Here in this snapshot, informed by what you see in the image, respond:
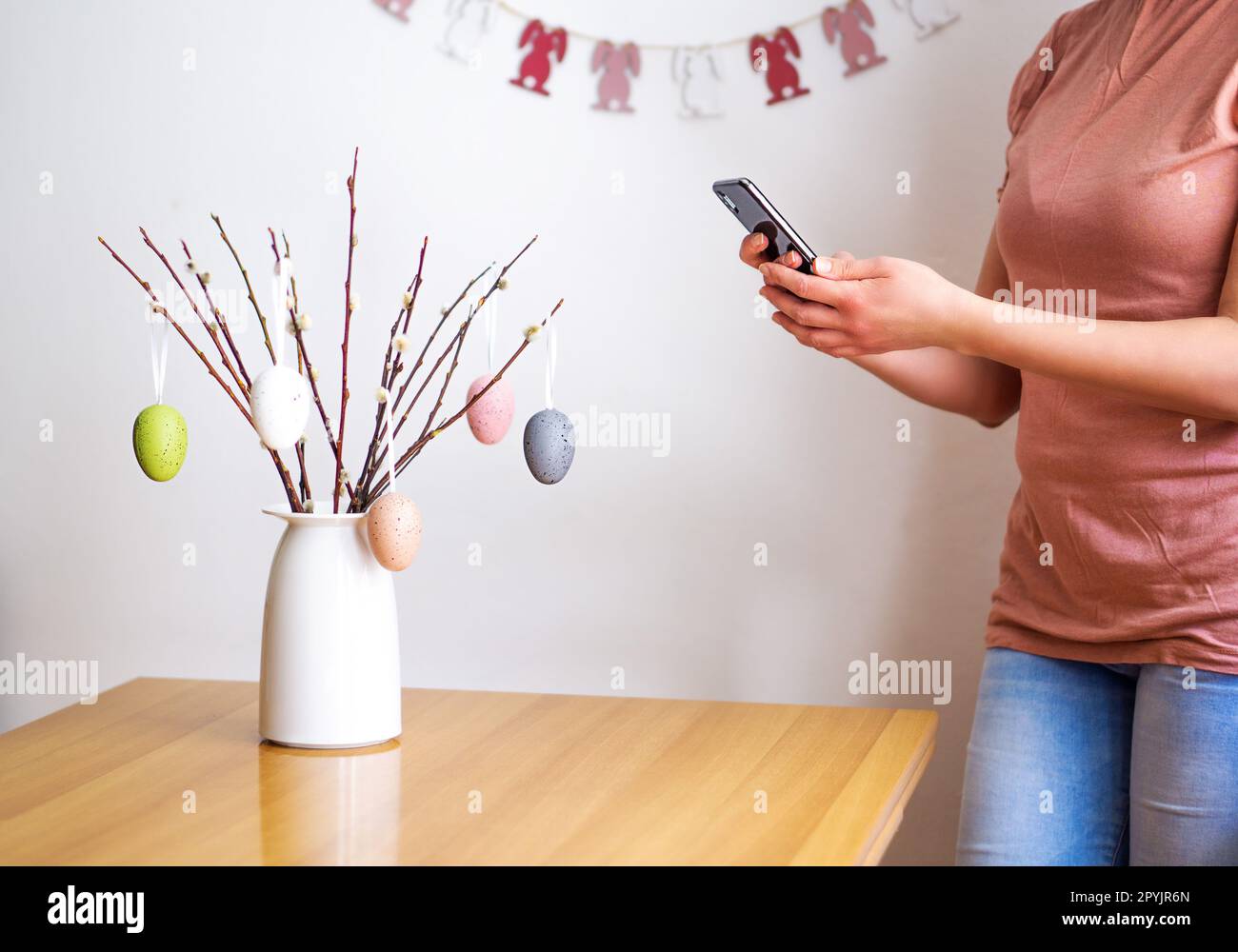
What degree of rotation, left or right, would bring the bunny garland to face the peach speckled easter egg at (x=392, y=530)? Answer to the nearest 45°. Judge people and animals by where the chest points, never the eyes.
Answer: approximately 45° to its right

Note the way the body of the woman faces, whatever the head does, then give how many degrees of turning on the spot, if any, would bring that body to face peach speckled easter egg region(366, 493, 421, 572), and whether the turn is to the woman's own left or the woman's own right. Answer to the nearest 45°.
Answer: approximately 45° to the woman's own right

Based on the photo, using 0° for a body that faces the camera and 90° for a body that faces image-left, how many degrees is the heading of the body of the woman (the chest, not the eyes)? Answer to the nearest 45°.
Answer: approximately 45°

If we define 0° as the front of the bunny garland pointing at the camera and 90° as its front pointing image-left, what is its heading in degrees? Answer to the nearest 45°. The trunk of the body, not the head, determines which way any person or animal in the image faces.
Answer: approximately 0°
